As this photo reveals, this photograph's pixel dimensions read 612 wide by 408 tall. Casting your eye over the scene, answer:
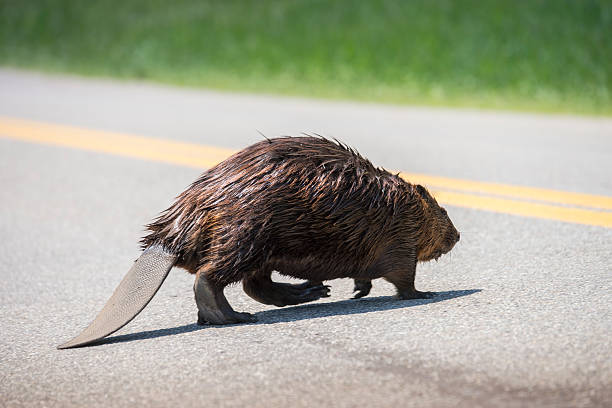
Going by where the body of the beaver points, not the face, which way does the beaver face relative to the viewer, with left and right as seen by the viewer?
facing away from the viewer and to the right of the viewer
